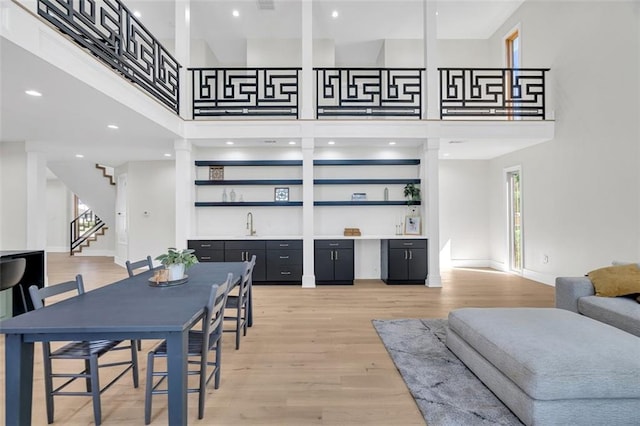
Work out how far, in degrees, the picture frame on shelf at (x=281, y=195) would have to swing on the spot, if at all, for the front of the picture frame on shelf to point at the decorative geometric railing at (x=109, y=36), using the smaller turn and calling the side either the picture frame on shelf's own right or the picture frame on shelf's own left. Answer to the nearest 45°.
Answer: approximately 45° to the picture frame on shelf's own right

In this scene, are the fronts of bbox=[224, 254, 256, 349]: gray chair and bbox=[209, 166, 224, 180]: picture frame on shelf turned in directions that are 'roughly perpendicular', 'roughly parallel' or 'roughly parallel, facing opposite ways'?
roughly perpendicular

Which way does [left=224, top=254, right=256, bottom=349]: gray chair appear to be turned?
to the viewer's left

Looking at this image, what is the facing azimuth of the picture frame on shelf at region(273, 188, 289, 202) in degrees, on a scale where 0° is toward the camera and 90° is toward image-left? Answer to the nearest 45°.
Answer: approximately 0°

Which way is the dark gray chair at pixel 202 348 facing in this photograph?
to the viewer's left

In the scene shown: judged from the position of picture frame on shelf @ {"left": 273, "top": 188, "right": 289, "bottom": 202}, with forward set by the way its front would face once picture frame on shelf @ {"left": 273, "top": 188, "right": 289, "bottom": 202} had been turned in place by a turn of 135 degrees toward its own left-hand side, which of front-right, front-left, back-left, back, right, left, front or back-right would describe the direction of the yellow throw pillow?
right

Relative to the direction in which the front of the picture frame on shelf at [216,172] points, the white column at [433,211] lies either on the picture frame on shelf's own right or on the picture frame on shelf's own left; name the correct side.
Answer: on the picture frame on shelf's own left

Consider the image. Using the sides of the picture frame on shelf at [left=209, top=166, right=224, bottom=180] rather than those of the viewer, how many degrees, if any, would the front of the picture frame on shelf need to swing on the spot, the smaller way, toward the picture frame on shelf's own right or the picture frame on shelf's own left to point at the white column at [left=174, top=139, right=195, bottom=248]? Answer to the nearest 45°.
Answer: approximately 45° to the picture frame on shelf's own right
